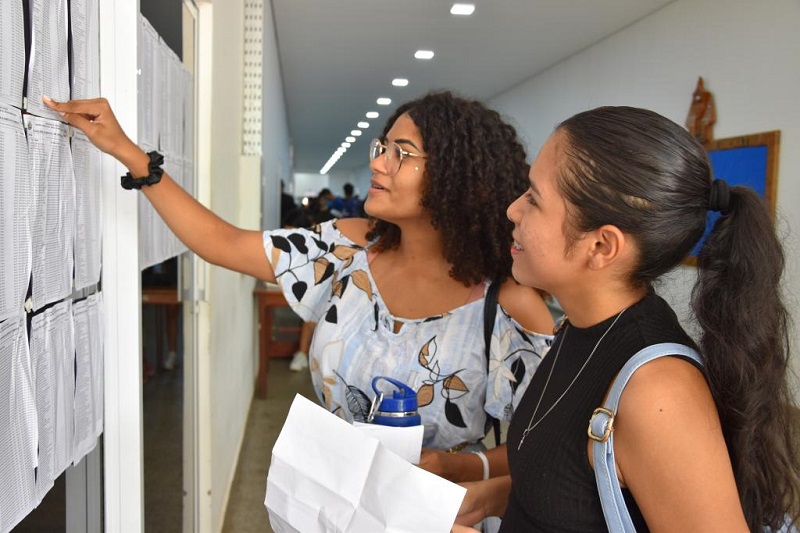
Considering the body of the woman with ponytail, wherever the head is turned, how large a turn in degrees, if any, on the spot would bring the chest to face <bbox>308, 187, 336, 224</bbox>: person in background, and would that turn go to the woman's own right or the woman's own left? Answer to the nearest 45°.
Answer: approximately 45° to the woman's own right

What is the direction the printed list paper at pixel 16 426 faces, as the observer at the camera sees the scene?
facing the viewer and to the right of the viewer

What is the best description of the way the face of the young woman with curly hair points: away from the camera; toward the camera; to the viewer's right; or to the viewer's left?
to the viewer's left

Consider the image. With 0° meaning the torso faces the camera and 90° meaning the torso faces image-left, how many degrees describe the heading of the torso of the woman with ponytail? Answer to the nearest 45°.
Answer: approximately 90°

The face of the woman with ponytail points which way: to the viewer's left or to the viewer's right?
to the viewer's left

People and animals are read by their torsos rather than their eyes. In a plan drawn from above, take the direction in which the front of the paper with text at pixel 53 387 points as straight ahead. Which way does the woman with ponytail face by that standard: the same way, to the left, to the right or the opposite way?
the opposite way
